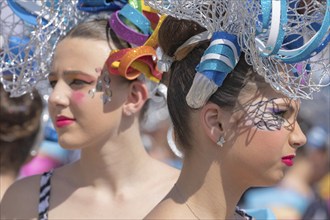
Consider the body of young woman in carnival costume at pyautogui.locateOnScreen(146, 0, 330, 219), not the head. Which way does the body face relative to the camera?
to the viewer's right

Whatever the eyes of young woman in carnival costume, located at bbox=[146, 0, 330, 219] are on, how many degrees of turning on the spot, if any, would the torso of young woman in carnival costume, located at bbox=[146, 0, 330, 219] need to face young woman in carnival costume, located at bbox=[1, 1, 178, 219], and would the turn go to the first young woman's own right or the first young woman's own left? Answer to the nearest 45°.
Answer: approximately 135° to the first young woman's own left

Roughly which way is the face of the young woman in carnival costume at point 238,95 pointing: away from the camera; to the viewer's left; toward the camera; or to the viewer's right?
to the viewer's right
